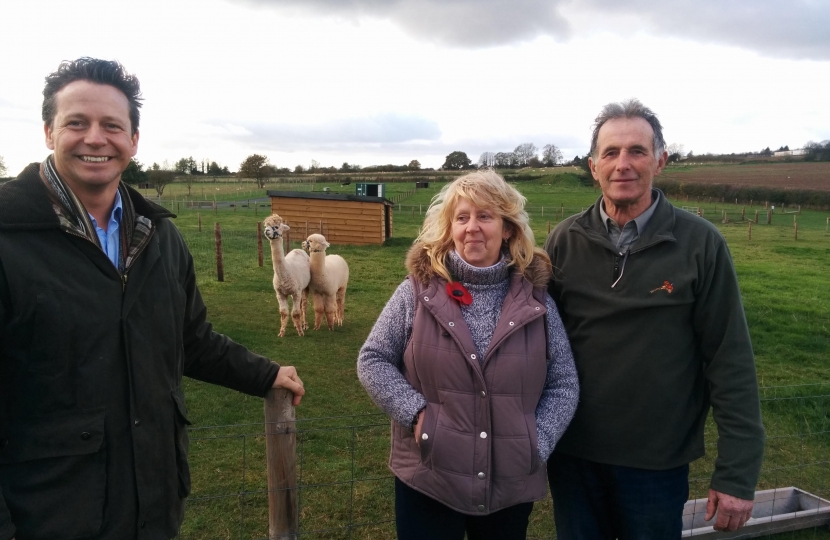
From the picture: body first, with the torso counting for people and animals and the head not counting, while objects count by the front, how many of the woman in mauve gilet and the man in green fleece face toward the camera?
2

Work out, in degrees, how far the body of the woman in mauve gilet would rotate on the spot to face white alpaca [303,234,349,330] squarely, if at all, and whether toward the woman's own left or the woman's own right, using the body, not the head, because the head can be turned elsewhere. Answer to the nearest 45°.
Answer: approximately 180°

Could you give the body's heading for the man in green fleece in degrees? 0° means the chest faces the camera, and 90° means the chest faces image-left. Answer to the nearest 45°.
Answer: approximately 0°

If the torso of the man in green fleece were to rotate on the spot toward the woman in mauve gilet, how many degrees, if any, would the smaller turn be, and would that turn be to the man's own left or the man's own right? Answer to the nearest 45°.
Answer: approximately 45° to the man's own right
